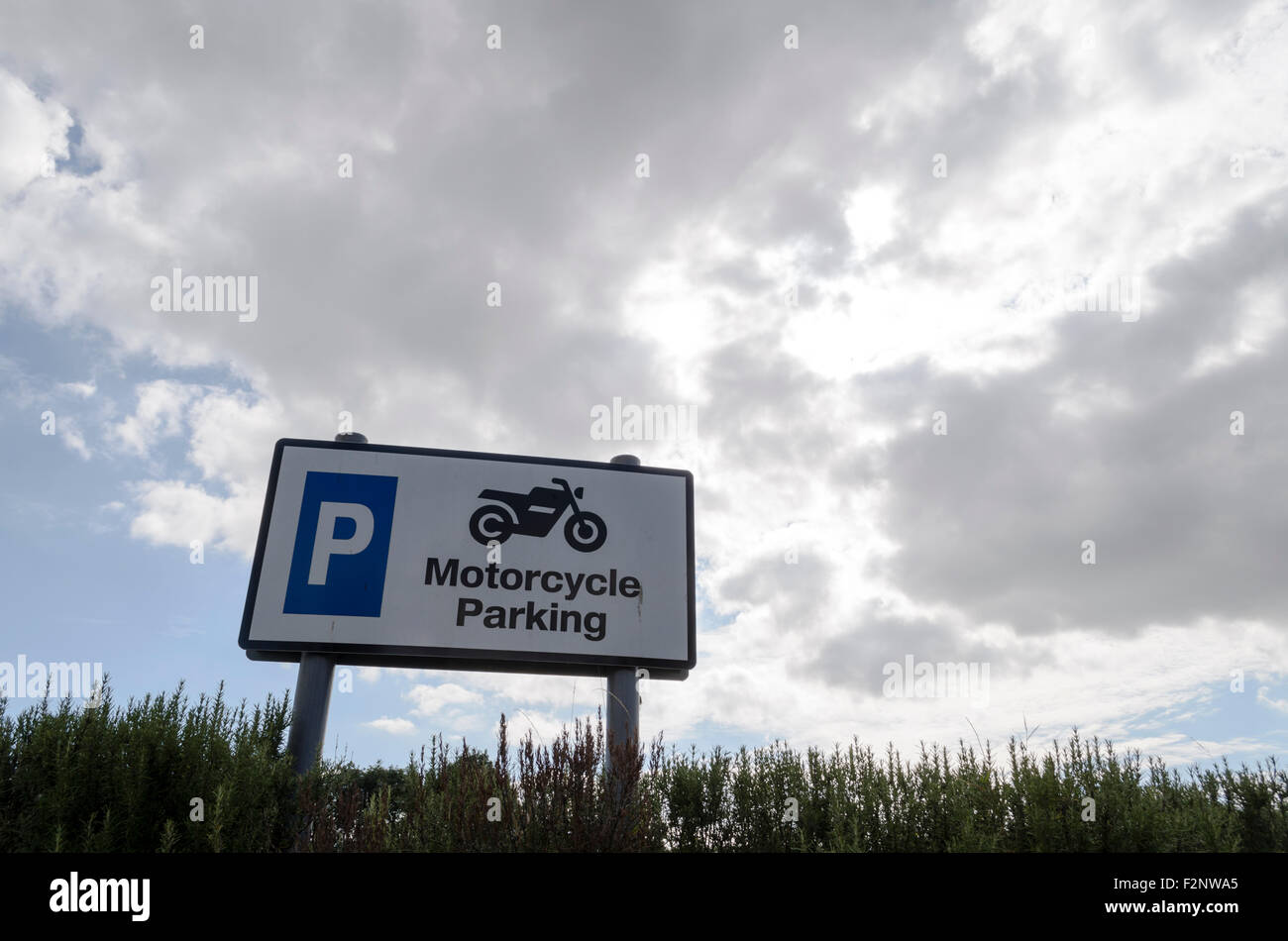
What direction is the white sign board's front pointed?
toward the camera
